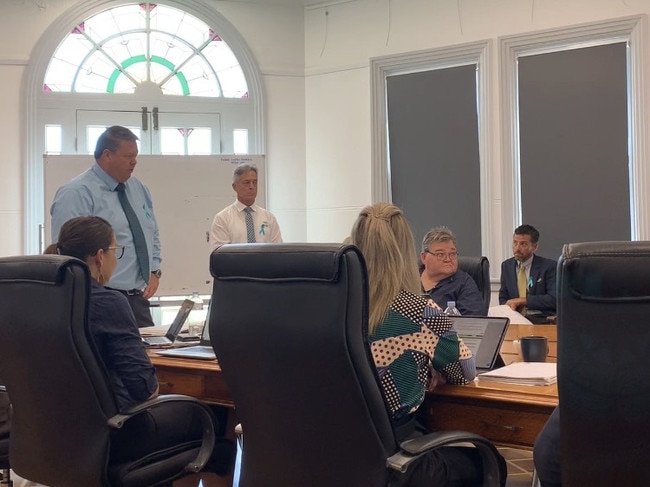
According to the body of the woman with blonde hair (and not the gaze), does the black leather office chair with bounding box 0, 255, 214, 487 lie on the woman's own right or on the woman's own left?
on the woman's own left

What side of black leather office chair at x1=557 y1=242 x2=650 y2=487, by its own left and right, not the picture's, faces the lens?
back

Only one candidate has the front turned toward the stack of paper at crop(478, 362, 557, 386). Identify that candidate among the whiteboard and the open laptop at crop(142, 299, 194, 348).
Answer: the whiteboard

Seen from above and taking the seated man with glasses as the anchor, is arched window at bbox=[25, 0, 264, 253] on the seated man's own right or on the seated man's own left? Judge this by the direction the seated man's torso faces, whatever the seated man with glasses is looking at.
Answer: on the seated man's own right

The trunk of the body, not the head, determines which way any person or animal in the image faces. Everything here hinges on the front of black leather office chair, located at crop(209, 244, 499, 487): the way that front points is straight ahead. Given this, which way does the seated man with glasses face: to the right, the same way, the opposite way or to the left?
the opposite way

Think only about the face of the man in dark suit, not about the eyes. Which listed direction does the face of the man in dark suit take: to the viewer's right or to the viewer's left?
to the viewer's left

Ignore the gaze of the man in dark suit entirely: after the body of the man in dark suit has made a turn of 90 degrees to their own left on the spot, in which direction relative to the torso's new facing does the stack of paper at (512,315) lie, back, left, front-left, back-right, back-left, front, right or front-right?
front-right

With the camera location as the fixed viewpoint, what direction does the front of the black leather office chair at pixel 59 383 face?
facing away from the viewer and to the right of the viewer

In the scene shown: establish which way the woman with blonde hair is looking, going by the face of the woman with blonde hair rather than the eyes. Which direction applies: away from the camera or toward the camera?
away from the camera

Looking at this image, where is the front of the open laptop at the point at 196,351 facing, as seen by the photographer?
facing to the left of the viewer

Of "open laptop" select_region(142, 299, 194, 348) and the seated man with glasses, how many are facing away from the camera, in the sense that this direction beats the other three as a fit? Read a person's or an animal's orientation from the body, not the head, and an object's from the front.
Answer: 0

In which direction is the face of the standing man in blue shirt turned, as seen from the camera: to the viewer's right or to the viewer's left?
to the viewer's right

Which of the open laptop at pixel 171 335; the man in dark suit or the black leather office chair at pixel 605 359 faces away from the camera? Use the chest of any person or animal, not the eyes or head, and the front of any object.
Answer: the black leather office chair

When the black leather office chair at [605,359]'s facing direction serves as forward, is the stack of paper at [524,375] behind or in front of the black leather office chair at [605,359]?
in front

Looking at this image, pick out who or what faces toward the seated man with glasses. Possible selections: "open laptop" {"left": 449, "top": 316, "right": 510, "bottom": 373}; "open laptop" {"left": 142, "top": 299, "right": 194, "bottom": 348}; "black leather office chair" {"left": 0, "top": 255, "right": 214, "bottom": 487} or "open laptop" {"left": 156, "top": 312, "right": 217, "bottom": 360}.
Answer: the black leather office chair

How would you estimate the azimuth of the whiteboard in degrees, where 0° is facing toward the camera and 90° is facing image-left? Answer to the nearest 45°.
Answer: approximately 0°
